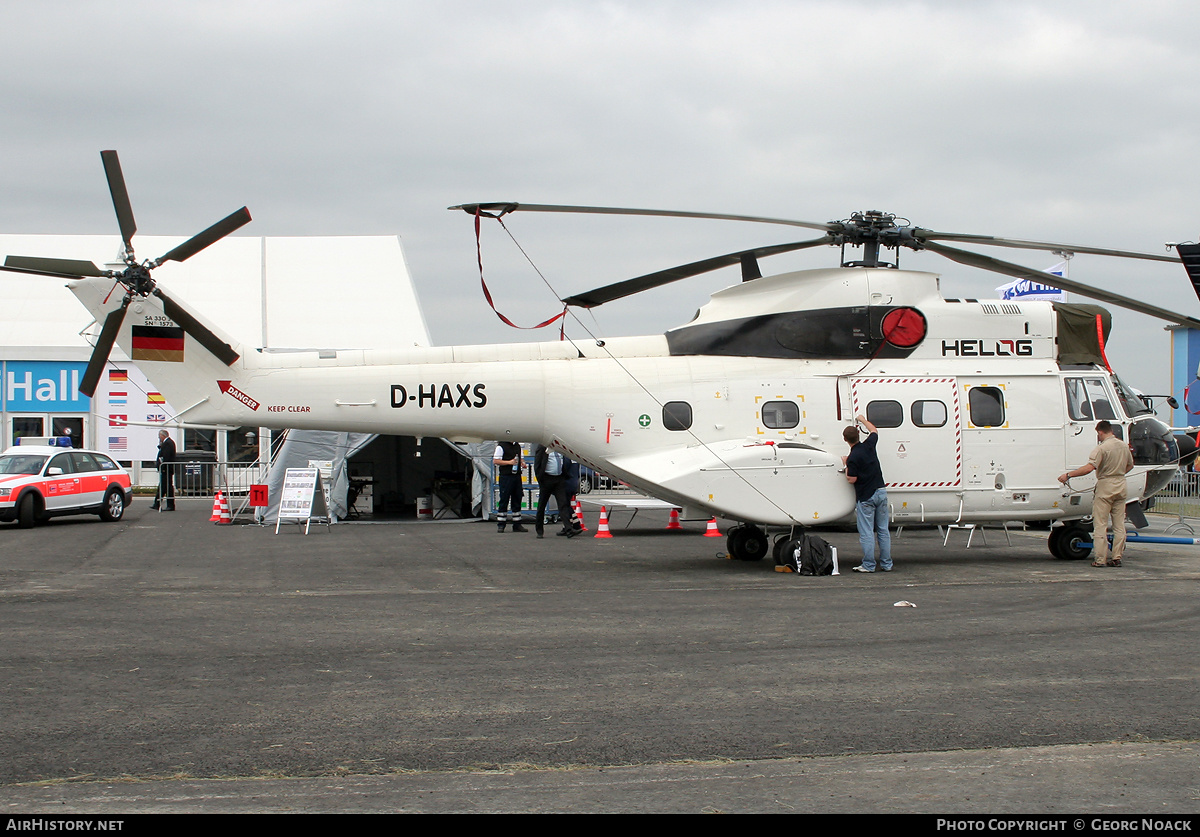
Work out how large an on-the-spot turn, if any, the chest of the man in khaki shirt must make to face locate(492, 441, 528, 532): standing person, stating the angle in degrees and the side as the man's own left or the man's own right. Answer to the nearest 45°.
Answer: approximately 45° to the man's own left

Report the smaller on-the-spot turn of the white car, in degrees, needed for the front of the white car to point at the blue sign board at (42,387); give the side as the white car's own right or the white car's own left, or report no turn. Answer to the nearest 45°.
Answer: approximately 135° to the white car's own right

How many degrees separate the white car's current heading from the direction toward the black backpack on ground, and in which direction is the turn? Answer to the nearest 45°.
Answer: approximately 90° to its left

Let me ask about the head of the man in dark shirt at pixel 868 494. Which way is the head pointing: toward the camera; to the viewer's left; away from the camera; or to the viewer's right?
away from the camera

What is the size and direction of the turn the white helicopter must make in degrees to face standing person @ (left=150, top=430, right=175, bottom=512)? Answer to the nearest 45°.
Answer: approximately 135° to its left

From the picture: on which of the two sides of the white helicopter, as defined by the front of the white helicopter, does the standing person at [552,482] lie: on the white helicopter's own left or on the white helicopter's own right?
on the white helicopter's own left

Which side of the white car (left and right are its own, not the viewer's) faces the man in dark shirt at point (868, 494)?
left

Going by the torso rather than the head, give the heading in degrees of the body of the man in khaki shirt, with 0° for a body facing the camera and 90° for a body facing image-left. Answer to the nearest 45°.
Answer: approximately 135°

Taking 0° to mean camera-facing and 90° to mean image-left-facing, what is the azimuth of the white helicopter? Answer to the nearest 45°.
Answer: approximately 270°

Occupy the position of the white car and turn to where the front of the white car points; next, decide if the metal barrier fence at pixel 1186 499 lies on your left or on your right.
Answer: on your left

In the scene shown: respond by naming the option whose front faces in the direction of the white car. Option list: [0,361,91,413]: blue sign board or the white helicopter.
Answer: the blue sign board

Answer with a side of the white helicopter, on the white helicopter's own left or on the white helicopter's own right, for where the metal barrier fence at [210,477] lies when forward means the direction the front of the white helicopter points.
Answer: on the white helicopter's own left

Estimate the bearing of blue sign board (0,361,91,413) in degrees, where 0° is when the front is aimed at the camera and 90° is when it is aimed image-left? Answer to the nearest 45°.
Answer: approximately 0°
